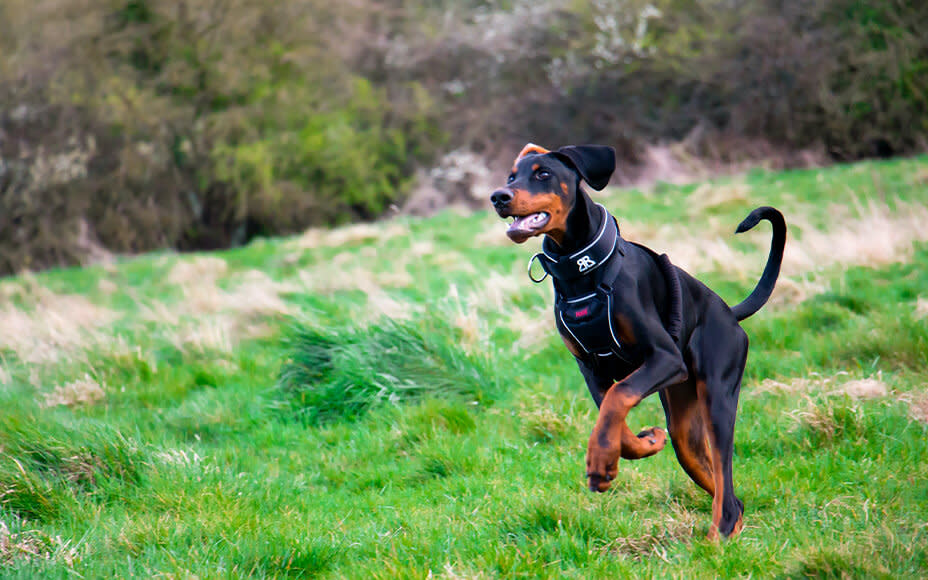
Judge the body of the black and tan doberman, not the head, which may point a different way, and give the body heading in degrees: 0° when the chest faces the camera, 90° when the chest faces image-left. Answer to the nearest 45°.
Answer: approximately 45°

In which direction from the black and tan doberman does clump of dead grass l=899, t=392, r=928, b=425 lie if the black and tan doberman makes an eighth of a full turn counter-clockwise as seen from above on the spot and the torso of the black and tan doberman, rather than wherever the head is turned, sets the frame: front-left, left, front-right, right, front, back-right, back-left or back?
back-left

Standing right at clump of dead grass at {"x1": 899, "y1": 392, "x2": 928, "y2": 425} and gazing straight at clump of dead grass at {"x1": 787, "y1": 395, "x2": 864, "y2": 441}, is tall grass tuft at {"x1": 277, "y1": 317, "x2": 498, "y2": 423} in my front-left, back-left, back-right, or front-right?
front-right

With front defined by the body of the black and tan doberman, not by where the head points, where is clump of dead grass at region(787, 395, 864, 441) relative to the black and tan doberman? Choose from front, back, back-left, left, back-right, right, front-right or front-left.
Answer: back

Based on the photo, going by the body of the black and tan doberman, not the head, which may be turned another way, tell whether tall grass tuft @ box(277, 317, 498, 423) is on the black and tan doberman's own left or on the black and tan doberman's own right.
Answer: on the black and tan doberman's own right
